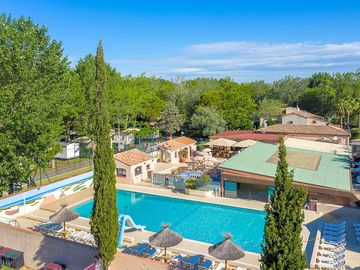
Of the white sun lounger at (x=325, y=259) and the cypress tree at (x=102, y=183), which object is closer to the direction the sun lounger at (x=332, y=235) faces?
the cypress tree

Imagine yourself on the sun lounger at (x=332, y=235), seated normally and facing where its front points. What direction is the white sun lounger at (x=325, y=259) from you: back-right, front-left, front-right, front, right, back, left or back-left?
left

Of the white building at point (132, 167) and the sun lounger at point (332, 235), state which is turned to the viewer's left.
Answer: the sun lounger

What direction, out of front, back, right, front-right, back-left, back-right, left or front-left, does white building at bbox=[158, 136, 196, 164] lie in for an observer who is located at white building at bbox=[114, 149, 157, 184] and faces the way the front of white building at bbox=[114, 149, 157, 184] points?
left

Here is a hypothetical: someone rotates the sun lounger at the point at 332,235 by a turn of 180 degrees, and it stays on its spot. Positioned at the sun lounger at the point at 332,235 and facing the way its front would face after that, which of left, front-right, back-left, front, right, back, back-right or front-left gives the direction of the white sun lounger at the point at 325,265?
right

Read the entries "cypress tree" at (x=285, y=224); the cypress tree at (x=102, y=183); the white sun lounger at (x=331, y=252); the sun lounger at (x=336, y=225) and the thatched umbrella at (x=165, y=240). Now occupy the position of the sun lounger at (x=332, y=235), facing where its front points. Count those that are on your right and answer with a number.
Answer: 1

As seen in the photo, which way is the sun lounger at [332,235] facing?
to the viewer's left

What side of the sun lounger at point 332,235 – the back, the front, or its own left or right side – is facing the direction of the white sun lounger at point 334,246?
left

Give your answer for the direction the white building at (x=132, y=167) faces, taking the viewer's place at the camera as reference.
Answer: facing the viewer and to the right of the viewer

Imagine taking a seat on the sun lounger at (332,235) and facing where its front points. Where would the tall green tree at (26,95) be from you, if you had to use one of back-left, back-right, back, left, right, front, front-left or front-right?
front

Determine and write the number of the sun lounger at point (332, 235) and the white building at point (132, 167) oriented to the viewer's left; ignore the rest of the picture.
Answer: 1

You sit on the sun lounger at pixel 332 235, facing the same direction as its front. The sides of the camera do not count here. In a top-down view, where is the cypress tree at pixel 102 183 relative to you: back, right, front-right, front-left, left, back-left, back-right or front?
front-left

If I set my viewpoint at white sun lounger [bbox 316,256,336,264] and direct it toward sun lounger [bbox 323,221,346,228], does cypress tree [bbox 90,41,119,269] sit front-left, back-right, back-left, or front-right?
back-left

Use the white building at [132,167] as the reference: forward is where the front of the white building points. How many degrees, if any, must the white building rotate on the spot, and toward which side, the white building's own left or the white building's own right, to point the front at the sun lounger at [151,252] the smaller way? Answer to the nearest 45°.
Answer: approximately 45° to the white building's own right
